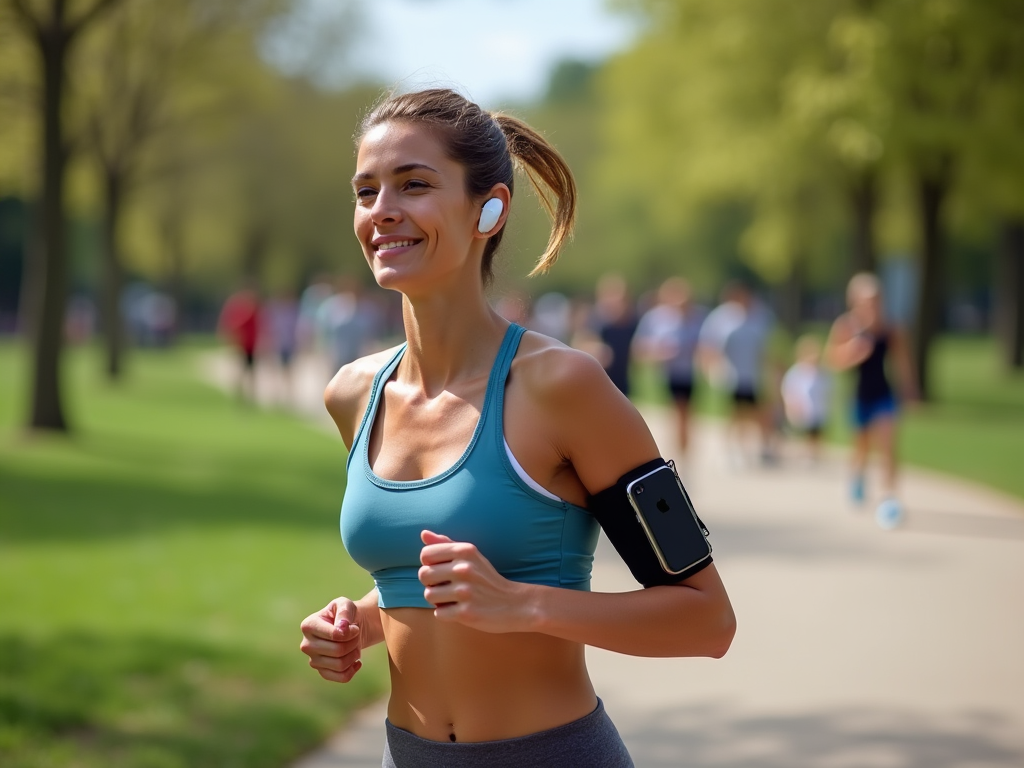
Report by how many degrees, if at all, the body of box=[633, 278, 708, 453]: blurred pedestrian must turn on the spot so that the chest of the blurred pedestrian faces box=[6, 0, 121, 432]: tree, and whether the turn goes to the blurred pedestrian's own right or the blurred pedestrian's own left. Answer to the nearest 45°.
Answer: approximately 90° to the blurred pedestrian's own right

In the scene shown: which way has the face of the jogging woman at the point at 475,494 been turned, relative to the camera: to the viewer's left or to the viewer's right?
to the viewer's left

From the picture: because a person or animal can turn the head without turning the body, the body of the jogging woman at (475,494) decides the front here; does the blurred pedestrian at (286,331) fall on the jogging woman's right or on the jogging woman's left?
on the jogging woman's right

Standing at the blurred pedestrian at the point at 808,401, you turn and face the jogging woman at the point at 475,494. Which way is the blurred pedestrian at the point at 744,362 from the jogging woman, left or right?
right

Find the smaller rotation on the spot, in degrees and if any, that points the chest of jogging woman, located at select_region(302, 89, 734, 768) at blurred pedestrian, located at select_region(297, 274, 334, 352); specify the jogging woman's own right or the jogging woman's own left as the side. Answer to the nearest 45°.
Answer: approximately 135° to the jogging woman's own right

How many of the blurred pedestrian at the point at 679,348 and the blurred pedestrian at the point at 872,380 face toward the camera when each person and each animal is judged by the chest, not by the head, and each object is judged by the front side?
2

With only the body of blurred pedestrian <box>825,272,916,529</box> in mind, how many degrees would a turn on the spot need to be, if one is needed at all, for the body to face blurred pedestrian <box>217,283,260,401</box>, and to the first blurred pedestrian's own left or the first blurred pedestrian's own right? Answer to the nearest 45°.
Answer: approximately 135° to the first blurred pedestrian's own right

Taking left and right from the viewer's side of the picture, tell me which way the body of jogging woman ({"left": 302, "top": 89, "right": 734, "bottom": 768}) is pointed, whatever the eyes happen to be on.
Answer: facing the viewer and to the left of the viewer

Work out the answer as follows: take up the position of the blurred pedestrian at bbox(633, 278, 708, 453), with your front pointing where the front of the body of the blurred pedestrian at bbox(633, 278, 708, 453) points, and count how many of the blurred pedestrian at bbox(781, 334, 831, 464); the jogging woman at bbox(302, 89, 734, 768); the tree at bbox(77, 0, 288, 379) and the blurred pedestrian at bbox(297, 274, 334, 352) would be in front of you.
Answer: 1

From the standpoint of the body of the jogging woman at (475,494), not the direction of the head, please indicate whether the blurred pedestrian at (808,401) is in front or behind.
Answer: behind
